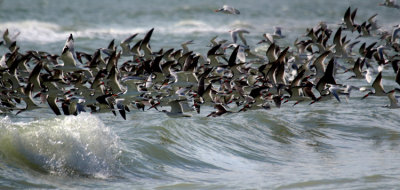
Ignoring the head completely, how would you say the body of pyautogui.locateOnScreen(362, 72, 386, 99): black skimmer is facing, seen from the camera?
to the viewer's left

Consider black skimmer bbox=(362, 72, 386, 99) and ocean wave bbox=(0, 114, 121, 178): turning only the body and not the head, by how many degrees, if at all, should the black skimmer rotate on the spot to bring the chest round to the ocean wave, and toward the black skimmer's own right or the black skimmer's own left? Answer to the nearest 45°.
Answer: approximately 45° to the black skimmer's own left

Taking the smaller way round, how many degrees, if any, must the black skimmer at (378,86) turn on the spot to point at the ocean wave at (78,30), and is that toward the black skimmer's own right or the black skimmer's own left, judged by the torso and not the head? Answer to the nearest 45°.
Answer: approximately 45° to the black skimmer's own right
